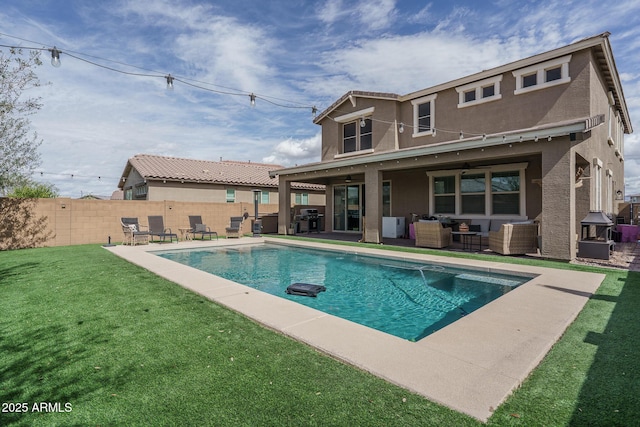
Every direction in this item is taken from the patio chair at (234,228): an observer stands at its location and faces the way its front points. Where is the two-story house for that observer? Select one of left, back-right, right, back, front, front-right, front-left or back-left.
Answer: left

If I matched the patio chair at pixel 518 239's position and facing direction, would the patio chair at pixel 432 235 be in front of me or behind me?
in front

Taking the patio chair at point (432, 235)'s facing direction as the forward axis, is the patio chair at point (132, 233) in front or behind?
behind

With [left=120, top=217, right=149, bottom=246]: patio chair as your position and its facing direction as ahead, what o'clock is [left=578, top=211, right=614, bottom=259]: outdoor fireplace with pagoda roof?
The outdoor fireplace with pagoda roof is roughly at 12 o'clock from the patio chair.

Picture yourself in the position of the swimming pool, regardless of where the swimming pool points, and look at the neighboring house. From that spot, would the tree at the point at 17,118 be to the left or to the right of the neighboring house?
left

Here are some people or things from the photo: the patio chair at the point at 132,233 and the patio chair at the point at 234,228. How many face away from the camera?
0

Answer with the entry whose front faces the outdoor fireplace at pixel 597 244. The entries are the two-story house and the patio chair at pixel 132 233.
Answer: the patio chair
